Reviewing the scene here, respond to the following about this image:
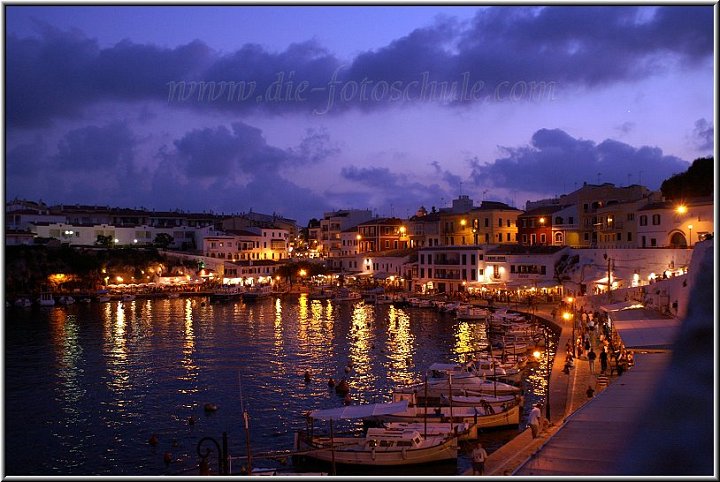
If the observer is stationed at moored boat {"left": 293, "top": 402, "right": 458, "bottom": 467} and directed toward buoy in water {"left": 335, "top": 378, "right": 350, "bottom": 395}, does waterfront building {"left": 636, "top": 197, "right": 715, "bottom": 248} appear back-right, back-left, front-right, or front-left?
front-right

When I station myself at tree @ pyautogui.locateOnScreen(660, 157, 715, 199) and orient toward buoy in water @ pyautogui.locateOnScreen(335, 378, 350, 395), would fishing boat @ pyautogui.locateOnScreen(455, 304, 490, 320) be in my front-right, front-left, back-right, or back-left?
front-right

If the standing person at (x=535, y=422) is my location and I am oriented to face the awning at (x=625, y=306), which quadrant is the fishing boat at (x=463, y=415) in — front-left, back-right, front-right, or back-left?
front-left

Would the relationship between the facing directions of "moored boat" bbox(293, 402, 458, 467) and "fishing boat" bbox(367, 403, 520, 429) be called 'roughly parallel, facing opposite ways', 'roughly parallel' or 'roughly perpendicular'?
roughly parallel
